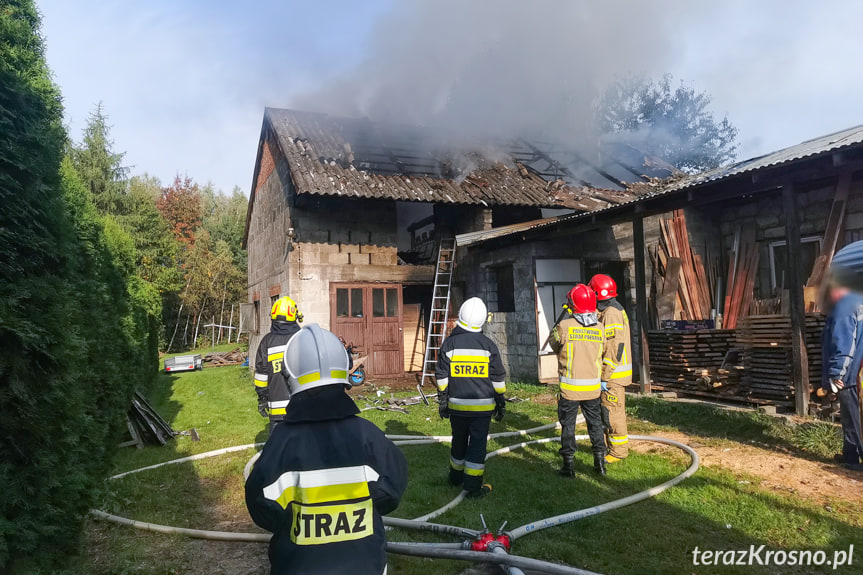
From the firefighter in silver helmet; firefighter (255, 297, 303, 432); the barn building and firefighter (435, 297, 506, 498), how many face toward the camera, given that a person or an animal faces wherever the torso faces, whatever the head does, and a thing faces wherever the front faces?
1

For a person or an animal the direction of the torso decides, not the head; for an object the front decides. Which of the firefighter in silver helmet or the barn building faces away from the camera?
the firefighter in silver helmet

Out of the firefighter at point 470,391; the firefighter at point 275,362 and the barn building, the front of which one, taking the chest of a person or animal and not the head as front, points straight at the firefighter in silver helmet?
the barn building

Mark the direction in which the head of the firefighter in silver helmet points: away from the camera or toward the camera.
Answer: away from the camera

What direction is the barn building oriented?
toward the camera

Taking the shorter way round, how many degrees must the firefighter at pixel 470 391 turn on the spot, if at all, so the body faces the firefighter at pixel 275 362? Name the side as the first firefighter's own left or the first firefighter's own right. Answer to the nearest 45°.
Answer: approximately 90° to the first firefighter's own left

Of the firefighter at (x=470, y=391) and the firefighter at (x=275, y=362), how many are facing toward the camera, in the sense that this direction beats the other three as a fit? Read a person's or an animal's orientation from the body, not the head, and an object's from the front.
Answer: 0

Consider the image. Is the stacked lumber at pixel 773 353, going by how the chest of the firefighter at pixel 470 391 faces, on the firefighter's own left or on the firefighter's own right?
on the firefighter's own right

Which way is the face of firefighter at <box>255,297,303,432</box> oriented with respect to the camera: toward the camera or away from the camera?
away from the camera

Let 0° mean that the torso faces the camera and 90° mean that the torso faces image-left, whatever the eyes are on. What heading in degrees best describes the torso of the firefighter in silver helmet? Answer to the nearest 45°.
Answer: approximately 180°

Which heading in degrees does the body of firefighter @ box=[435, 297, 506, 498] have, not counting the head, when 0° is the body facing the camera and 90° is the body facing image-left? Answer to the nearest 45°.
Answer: approximately 180°

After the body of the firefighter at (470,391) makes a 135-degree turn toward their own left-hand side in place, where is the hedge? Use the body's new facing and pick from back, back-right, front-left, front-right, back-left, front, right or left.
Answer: front

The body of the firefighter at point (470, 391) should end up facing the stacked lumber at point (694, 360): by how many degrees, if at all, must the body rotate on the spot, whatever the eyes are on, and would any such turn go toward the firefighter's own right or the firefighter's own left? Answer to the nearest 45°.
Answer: approximately 45° to the firefighter's own right

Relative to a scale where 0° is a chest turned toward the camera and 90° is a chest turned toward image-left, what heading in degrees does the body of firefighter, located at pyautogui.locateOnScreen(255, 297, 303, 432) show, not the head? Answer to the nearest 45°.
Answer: approximately 225°

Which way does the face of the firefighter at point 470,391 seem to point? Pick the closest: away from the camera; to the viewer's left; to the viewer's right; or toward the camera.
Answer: away from the camera

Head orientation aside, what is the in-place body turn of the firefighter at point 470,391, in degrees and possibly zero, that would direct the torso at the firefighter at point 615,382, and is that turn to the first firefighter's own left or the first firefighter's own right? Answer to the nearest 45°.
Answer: approximately 45° to the first firefighter's own right
